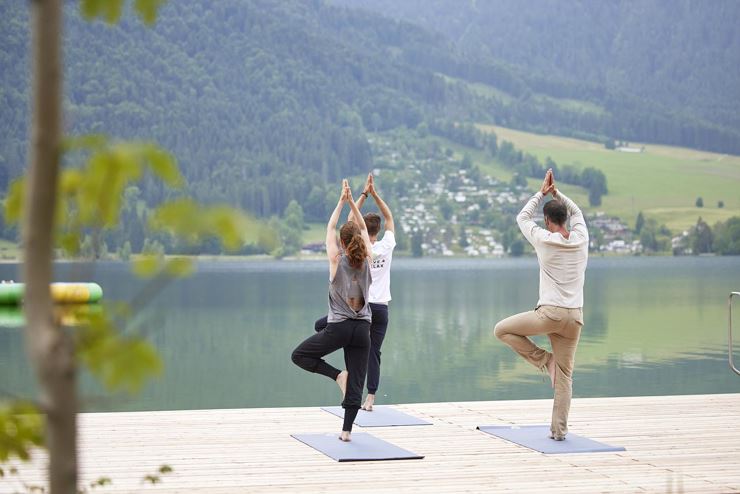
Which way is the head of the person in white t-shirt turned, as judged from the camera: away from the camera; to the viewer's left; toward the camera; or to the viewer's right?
away from the camera

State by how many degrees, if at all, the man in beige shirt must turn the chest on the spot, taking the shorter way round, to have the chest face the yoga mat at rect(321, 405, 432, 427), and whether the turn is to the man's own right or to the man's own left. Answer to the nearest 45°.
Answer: approximately 45° to the man's own left

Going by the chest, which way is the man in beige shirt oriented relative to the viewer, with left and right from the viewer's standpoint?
facing away from the viewer

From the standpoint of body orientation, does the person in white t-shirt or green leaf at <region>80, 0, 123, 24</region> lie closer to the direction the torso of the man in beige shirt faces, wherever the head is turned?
the person in white t-shirt

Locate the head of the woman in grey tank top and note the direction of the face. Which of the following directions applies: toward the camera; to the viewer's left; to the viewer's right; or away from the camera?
away from the camera

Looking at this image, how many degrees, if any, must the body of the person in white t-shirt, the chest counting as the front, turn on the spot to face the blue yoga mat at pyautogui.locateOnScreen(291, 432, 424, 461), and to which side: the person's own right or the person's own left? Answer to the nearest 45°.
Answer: approximately 180°

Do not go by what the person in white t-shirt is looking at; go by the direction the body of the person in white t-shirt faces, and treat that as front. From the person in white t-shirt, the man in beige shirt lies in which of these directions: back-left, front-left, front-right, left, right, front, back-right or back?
back-right

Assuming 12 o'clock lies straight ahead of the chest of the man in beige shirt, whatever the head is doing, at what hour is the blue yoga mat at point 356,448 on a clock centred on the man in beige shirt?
The blue yoga mat is roughly at 8 o'clock from the man in beige shirt.

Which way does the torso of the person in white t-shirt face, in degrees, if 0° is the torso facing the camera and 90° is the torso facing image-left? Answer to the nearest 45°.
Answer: approximately 180°

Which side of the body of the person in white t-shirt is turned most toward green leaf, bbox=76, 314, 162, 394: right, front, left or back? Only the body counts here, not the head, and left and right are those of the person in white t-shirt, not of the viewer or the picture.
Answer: back

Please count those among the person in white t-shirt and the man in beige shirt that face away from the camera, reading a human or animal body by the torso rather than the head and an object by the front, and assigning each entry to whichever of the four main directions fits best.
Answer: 2

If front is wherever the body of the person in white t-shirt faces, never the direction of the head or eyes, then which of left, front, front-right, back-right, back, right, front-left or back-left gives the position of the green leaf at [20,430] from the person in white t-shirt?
back
